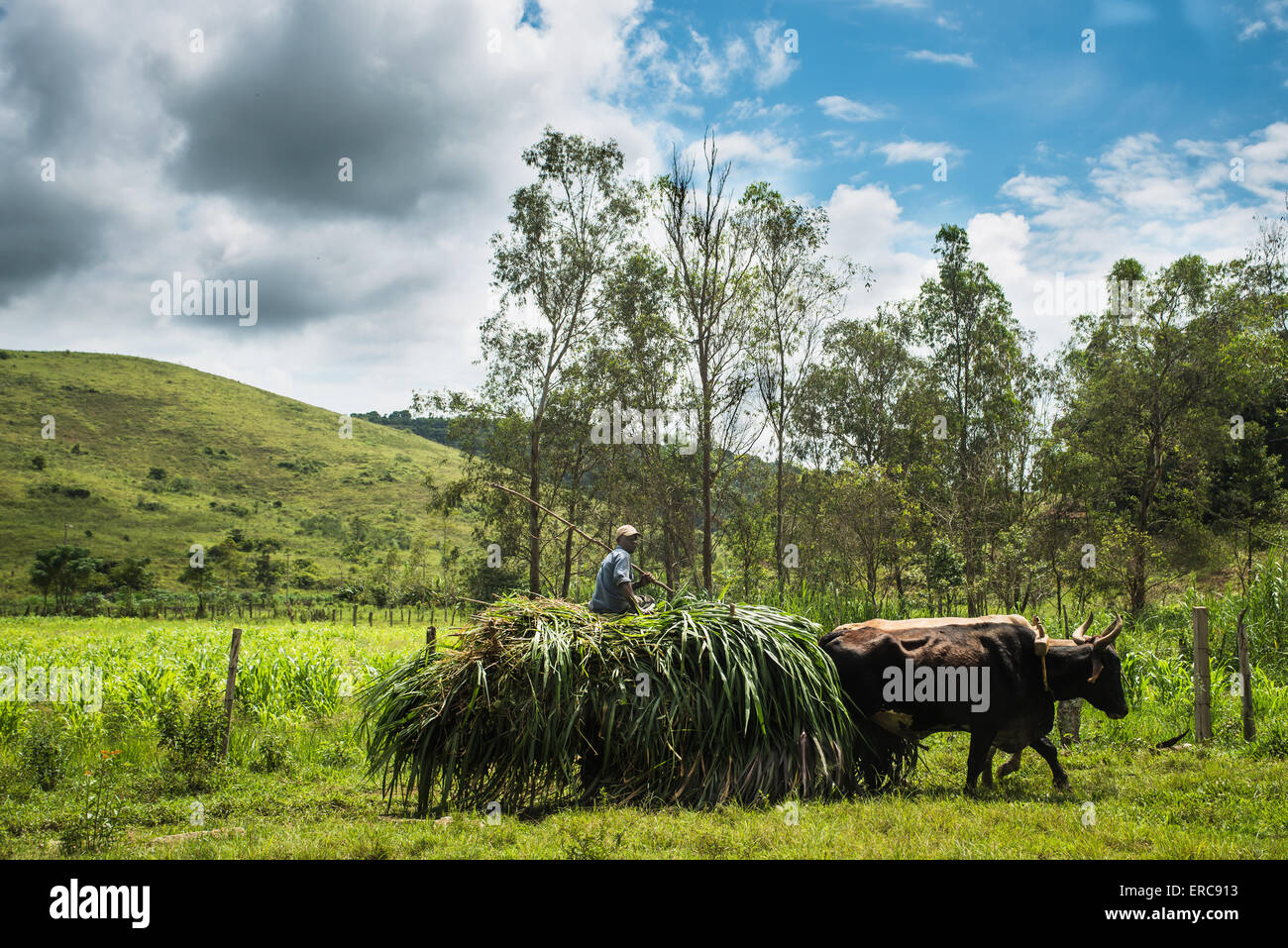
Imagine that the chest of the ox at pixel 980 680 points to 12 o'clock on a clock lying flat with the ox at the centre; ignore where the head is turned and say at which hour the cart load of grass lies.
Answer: The cart load of grass is roughly at 5 o'clock from the ox.

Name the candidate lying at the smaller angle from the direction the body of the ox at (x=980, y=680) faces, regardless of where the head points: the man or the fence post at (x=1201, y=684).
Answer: the fence post

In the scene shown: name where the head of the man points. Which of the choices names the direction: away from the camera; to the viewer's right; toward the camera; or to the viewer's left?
to the viewer's right

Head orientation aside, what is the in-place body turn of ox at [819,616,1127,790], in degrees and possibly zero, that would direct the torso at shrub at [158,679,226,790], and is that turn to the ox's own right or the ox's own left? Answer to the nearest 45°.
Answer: approximately 180°

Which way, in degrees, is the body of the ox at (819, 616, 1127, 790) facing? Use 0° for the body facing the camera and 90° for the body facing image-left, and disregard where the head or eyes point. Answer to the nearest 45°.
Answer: approximately 270°

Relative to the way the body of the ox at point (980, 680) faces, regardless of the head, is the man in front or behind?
behind
